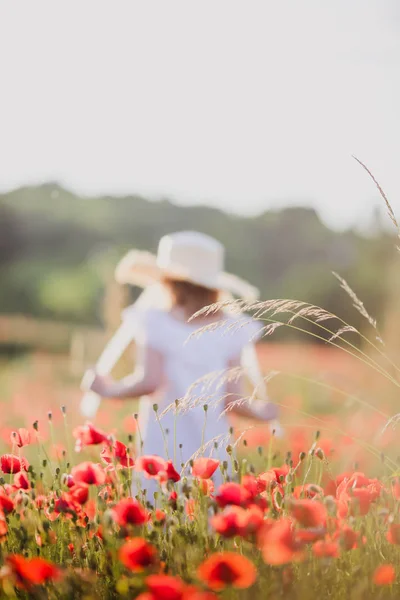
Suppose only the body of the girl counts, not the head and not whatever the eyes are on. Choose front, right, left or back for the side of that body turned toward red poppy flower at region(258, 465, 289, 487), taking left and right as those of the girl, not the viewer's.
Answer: back

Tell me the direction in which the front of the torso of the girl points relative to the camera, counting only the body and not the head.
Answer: away from the camera

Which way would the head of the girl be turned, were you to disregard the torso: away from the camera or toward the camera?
away from the camera

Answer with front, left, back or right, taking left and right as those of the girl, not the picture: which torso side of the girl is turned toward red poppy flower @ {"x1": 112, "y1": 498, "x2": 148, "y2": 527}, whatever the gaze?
back

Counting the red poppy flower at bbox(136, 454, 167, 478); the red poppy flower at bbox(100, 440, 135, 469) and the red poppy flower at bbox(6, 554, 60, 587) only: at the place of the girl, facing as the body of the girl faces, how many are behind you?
3

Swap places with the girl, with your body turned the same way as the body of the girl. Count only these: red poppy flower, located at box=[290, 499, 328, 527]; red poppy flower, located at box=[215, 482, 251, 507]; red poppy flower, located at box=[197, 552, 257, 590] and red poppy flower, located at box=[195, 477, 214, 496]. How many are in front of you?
0

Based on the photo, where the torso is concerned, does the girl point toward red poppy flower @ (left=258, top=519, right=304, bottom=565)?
no

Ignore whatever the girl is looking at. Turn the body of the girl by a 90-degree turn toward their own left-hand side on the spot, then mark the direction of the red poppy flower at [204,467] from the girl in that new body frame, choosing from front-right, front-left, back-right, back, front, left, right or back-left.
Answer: left

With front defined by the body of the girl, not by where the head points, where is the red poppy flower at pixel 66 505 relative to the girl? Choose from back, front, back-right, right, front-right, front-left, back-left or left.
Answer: back

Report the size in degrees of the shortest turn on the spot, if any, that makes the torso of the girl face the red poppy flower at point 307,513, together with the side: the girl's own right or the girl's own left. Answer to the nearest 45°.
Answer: approximately 180°

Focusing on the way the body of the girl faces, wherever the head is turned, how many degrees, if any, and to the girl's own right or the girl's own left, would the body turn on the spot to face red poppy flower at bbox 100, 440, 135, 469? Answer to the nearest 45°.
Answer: approximately 180°

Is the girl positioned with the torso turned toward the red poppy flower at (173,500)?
no

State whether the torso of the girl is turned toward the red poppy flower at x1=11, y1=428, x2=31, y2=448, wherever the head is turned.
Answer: no

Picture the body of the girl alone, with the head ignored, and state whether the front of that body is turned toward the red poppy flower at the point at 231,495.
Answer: no

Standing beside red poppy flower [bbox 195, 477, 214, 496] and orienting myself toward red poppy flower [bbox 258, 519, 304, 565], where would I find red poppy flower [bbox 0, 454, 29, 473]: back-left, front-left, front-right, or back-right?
back-right

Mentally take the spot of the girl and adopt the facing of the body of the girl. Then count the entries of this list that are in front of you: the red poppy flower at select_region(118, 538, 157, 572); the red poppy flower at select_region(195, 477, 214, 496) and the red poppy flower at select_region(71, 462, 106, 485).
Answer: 0
